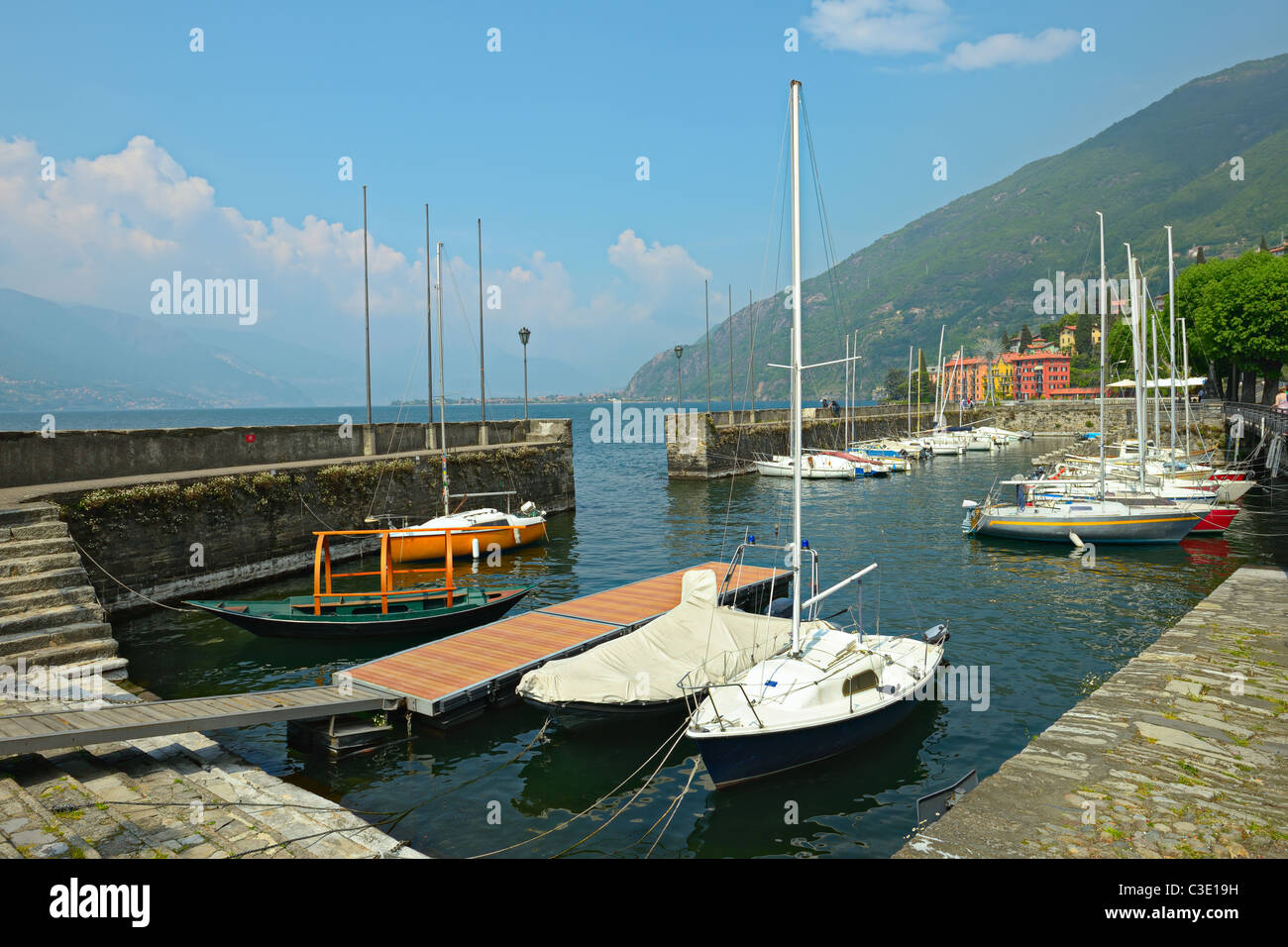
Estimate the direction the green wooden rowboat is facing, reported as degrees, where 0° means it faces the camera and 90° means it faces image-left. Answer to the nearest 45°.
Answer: approximately 90°

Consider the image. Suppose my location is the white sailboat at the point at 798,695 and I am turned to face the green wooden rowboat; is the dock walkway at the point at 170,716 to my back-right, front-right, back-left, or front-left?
front-left

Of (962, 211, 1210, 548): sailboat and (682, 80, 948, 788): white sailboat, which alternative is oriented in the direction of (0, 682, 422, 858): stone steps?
the white sailboat
